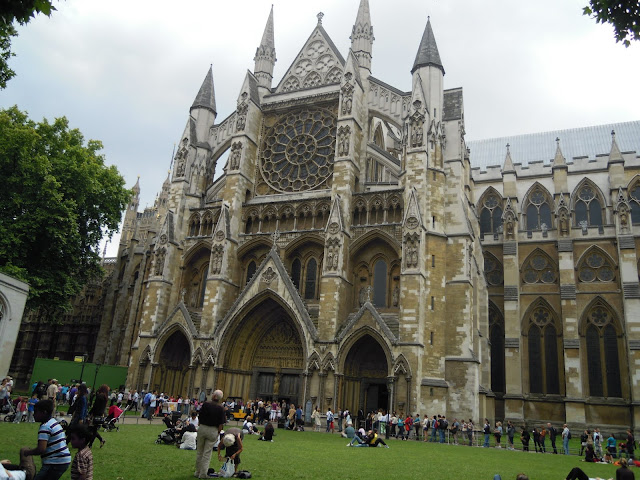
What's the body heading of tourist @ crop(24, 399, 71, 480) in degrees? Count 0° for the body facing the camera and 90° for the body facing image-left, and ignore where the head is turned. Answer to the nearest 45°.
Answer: approximately 135°

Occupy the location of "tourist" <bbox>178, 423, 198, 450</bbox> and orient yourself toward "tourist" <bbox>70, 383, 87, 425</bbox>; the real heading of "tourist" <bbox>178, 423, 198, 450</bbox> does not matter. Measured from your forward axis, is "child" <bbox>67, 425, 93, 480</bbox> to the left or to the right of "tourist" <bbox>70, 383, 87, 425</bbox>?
left

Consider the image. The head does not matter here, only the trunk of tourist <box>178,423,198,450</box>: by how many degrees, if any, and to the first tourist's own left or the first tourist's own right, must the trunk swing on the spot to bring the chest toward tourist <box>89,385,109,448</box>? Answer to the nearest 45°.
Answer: approximately 135° to the first tourist's own left

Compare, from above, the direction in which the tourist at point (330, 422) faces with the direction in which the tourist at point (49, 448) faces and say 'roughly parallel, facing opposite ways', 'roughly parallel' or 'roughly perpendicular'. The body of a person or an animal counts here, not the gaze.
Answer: roughly perpendicular

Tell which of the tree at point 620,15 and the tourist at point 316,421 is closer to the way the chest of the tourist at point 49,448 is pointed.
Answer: the tourist

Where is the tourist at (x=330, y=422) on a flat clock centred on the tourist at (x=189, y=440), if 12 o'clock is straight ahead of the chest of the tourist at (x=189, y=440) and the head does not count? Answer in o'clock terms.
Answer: the tourist at (x=330, y=422) is roughly at 1 o'clock from the tourist at (x=189, y=440).

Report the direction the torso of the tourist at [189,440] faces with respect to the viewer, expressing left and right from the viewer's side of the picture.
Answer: facing away from the viewer

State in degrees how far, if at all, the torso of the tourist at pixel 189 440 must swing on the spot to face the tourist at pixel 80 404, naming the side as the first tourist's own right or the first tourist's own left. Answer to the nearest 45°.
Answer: approximately 135° to the first tourist's own left

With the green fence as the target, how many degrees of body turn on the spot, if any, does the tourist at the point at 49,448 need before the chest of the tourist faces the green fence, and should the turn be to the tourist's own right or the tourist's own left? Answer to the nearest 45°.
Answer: approximately 45° to the tourist's own right

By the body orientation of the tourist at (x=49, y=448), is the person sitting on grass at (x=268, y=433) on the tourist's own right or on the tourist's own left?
on the tourist's own right
